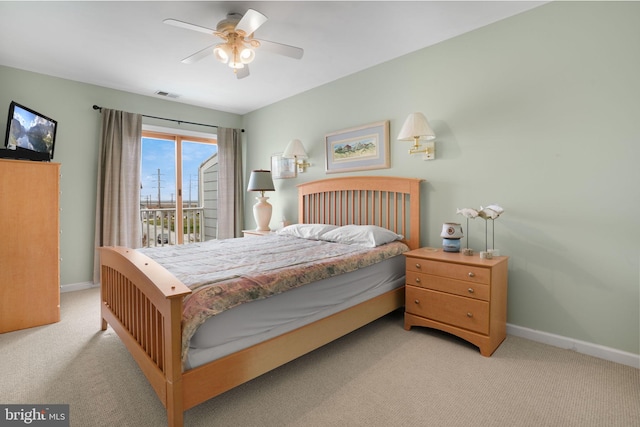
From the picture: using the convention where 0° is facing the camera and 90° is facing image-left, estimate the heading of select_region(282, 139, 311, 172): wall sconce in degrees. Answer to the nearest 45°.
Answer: approximately 45°

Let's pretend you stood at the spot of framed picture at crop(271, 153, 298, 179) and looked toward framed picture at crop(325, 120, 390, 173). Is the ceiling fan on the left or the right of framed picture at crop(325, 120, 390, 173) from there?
right

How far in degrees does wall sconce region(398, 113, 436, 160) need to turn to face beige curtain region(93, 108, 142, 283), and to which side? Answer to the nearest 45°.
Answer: approximately 45° to its right

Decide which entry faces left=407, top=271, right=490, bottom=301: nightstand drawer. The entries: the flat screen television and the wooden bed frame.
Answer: the flat screen television

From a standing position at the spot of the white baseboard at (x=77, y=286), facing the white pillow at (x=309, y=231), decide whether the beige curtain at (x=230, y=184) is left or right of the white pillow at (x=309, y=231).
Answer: left

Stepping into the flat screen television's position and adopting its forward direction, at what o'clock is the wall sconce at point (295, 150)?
The wall sconce is roughly at 11 o'clock from the flat screen television.

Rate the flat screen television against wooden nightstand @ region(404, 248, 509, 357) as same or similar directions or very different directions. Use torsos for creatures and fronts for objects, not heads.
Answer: very different directions
